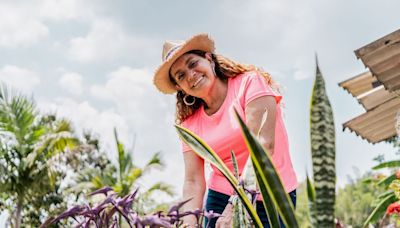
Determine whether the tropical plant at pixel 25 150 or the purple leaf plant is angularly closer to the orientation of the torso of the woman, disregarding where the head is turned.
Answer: the purple leaf plant

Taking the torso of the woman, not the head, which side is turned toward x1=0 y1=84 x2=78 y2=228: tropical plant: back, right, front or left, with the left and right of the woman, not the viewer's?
right

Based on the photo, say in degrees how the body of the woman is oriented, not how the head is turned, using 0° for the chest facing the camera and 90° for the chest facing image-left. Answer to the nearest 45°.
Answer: approximately 45°
